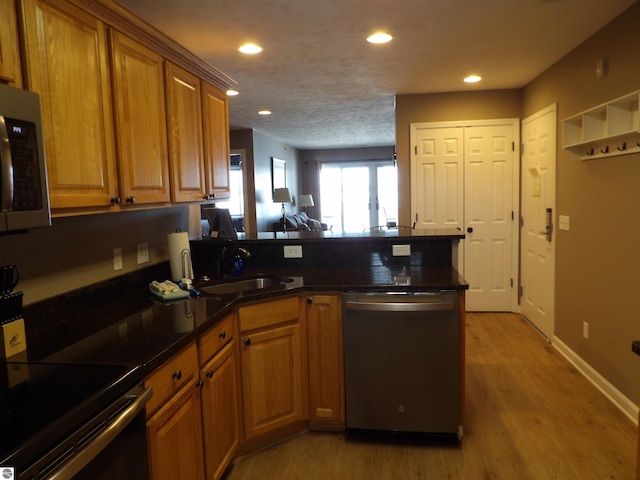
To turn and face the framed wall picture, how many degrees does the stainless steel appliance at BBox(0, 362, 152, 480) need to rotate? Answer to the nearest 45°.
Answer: approximately 90° to its left

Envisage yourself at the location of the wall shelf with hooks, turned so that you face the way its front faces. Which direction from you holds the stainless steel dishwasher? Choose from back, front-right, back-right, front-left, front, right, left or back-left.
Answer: front

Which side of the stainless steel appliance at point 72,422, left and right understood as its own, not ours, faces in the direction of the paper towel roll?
left

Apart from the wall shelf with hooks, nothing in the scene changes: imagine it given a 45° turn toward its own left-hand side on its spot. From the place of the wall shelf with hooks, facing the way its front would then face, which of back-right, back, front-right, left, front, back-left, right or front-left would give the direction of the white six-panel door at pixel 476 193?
back-right

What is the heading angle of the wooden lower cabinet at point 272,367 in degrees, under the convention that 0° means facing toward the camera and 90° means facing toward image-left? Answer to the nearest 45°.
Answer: approximately 315°

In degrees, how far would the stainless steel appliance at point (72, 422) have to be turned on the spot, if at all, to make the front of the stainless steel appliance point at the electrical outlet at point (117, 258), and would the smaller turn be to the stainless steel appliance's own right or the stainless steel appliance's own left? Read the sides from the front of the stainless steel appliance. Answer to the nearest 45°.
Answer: approximately 135° to the stainless steel appliance's own left

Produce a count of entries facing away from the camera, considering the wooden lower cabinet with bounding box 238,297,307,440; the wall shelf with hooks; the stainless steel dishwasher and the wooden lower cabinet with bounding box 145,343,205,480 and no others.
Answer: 0

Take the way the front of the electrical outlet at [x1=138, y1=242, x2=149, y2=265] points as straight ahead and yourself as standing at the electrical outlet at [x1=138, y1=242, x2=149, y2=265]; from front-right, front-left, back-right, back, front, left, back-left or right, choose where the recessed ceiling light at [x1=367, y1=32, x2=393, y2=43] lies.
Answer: front-left

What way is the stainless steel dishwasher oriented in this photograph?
toward the camera

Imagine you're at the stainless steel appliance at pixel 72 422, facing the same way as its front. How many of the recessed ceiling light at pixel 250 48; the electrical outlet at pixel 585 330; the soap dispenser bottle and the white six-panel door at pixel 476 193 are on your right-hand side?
0

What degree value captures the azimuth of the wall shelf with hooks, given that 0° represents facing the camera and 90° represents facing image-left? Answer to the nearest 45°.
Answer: approximately 45°

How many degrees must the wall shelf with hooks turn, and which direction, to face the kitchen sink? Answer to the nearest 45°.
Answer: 0° — it already faces it

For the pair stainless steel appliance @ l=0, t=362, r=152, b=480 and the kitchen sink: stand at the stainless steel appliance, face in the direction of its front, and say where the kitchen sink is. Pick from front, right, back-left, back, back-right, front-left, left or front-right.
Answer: left

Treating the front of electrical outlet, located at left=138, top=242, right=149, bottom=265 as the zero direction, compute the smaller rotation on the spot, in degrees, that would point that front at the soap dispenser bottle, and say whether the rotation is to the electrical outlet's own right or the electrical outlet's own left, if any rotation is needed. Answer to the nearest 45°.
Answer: approximately 45° to the electrical outlet's own left

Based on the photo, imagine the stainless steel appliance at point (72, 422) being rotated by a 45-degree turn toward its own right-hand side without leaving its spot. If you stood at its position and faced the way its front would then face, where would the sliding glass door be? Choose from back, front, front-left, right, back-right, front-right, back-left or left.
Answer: back-left

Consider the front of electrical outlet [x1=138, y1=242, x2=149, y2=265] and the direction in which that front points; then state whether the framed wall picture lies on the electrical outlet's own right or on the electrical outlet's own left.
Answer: on the electrical outlet's own left

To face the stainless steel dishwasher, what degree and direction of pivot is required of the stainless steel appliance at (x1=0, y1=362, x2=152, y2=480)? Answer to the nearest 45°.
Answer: approximately 45° to its left

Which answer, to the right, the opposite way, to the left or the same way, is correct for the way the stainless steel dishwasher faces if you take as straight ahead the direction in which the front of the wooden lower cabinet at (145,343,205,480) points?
to the right

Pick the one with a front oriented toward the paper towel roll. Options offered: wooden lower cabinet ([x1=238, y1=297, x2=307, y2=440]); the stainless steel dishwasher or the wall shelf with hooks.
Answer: the wall shelf with hooks

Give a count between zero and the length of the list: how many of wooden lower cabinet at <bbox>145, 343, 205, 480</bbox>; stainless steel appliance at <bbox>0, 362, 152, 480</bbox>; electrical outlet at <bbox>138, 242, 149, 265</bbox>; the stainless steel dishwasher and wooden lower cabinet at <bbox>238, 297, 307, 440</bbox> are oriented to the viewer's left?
0

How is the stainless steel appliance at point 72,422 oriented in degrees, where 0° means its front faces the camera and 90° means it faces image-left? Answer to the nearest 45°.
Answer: approximately 315°

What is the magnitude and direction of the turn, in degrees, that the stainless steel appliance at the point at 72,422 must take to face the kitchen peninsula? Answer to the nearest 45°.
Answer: approximately 90° to its left

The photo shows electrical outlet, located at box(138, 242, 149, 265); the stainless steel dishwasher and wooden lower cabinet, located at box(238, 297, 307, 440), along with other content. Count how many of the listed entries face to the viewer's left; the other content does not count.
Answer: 0
